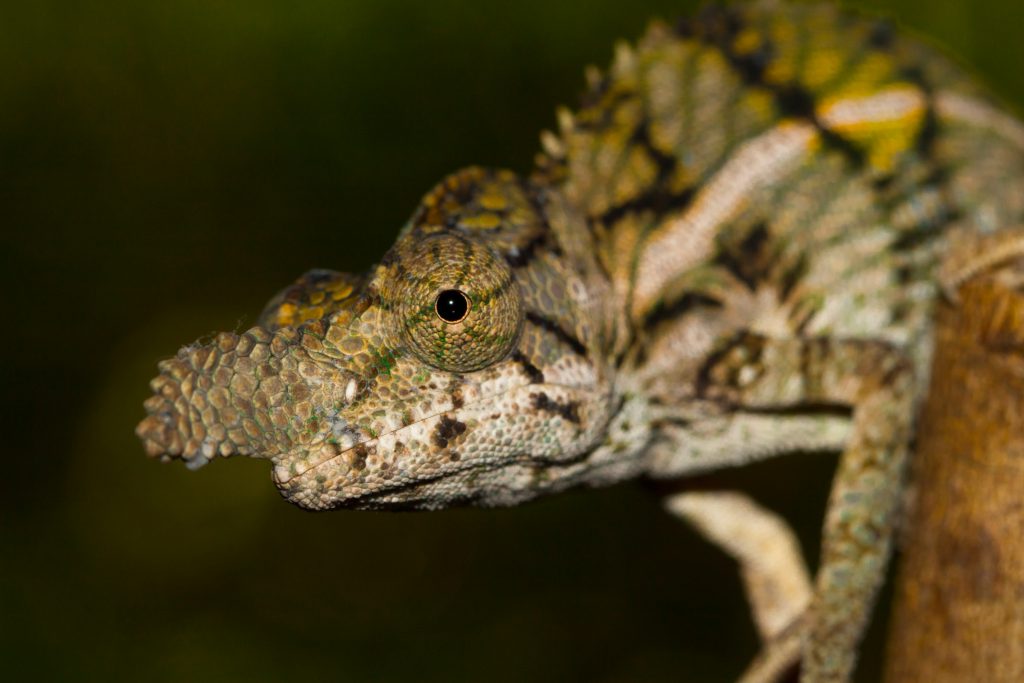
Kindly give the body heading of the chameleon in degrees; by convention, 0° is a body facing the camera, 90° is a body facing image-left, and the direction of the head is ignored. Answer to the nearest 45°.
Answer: approximately 90°
